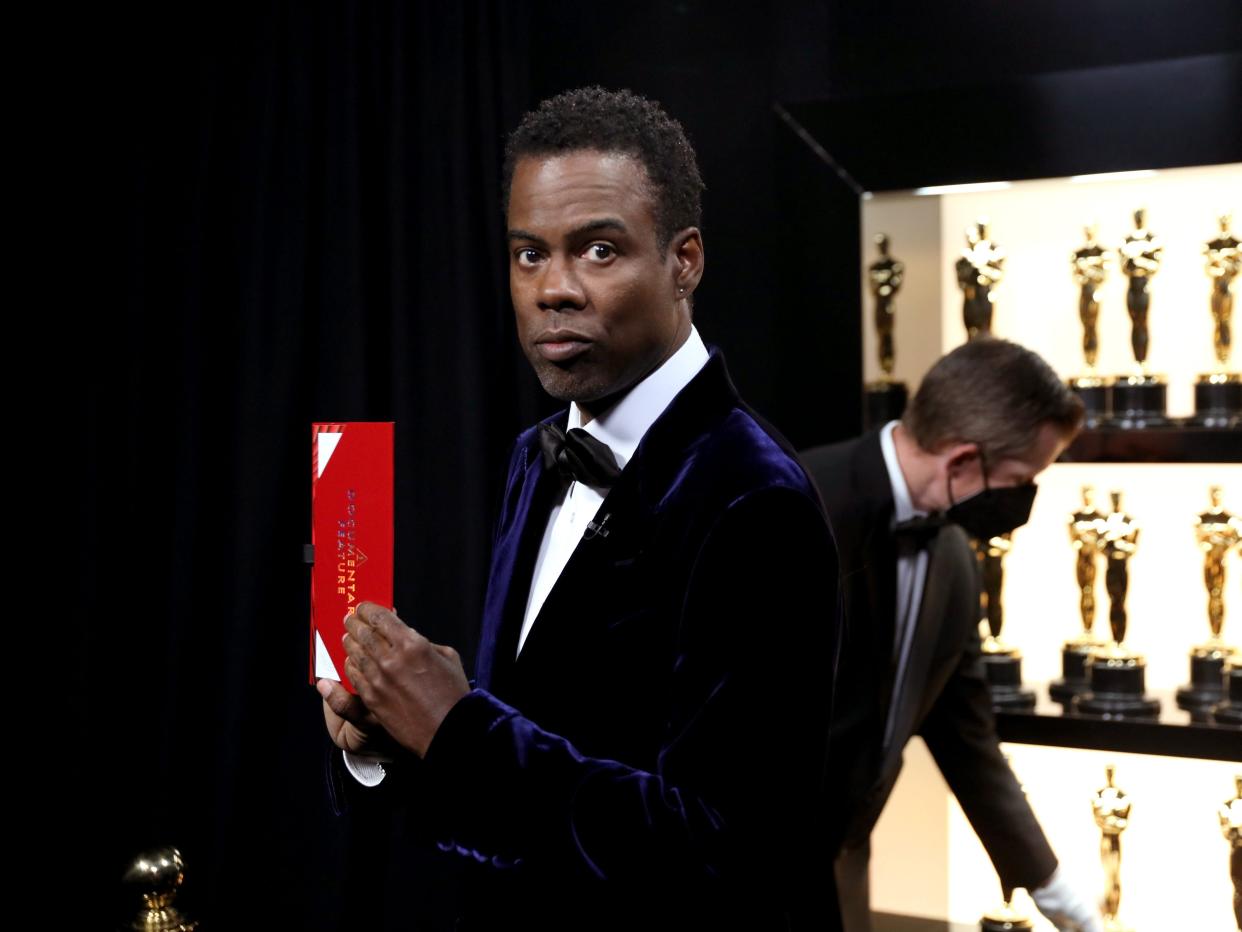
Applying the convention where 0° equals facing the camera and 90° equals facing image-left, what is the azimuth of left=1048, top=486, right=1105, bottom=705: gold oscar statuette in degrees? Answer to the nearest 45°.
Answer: approximately 0°

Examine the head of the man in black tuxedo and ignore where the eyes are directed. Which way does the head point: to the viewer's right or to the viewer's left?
to the viewer's right

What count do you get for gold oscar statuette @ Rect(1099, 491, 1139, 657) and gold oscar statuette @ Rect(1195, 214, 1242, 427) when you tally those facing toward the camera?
2
